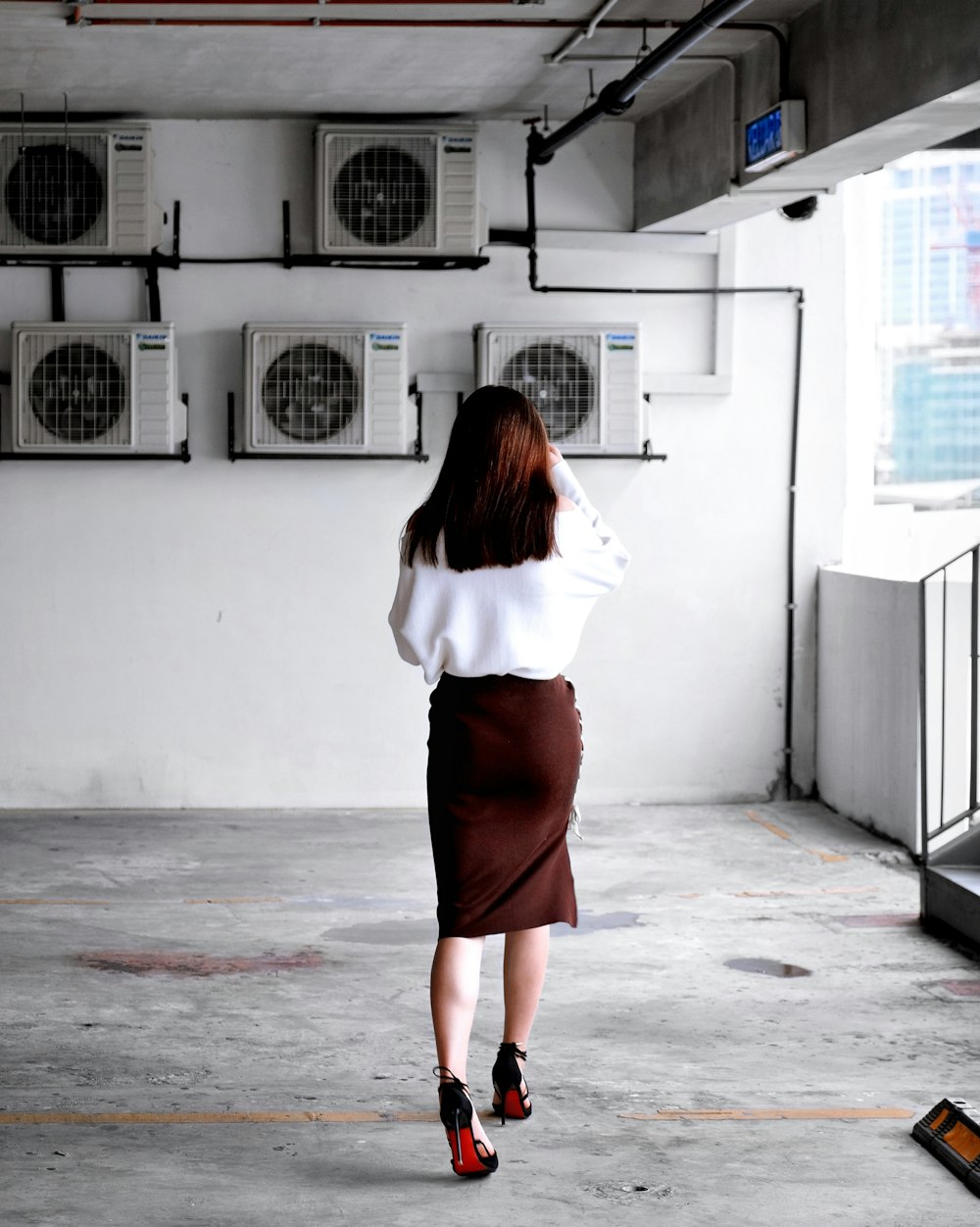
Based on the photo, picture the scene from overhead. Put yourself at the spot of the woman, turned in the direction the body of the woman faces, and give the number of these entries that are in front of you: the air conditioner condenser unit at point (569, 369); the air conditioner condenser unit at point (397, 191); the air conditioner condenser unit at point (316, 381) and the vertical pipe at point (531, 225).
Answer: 4

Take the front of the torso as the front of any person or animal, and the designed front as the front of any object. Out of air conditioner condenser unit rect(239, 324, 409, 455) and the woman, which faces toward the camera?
the air conditioner condenser unit

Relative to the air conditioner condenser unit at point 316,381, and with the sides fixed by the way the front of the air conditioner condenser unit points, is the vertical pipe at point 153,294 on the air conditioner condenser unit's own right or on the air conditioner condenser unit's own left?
on the air conditioner condenser unit's own right

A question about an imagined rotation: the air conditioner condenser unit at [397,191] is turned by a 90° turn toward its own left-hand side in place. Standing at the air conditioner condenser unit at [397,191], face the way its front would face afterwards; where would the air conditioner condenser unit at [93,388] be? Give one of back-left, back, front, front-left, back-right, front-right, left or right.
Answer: back

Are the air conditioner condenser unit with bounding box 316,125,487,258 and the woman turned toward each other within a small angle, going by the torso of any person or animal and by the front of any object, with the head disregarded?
yes

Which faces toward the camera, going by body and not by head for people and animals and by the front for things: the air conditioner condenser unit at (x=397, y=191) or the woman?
the air conditioner condenser unit

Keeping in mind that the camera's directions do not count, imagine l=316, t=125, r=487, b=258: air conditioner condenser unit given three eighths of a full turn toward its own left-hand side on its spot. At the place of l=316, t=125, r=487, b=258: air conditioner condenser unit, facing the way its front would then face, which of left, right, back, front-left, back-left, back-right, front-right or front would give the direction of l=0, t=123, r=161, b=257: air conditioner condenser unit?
back-left

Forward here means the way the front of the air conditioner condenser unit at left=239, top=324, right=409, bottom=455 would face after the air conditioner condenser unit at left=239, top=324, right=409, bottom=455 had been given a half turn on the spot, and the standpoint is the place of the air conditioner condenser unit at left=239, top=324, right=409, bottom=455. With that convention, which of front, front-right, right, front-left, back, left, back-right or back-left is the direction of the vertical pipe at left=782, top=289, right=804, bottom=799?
right

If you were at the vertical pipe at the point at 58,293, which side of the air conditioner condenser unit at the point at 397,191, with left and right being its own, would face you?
right

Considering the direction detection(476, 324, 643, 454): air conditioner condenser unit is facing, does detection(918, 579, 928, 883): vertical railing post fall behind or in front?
in front

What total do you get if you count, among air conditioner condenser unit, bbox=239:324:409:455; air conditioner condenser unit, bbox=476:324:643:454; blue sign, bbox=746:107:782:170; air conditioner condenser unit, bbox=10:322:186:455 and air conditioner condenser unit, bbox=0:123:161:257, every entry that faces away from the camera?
0

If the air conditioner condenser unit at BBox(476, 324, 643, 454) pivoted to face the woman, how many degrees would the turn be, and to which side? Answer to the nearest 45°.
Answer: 0° — it already faces them

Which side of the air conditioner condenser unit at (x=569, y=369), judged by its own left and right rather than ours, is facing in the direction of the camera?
front

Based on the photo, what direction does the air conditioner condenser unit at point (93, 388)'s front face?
toward the camera

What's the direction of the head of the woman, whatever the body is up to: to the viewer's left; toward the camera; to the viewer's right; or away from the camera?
away from the camera

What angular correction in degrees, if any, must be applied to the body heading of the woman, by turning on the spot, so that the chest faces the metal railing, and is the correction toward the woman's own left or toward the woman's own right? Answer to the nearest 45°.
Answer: approximately 45° to the woman's own right

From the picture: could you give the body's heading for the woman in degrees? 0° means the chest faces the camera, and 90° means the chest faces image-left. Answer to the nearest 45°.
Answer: approximately 180°
